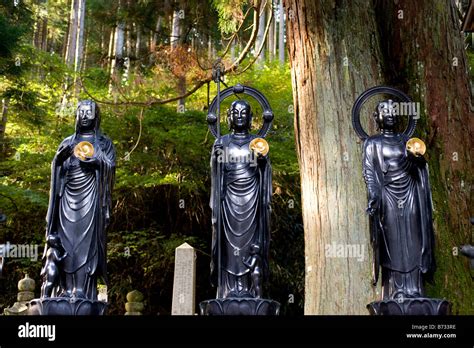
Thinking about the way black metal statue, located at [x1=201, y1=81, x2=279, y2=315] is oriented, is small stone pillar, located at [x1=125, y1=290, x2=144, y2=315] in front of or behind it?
behind

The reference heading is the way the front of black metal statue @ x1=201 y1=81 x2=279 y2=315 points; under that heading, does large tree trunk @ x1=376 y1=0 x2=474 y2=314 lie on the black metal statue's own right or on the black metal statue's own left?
on the black metal statue's own left

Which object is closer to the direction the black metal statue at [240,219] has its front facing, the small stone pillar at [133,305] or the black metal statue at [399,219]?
the black metal statue at [399,219]

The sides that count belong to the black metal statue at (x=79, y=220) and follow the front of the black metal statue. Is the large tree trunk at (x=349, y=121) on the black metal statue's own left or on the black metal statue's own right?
on the black metal statue's own left

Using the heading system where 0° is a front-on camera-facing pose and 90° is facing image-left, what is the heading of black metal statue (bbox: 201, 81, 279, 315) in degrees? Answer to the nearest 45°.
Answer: approximately 0°

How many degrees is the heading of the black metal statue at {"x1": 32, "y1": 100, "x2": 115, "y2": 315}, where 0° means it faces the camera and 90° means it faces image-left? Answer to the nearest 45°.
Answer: approximately 0°

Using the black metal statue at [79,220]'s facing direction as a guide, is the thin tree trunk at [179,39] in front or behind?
behind

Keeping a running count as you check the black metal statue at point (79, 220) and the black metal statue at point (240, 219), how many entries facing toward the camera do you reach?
2

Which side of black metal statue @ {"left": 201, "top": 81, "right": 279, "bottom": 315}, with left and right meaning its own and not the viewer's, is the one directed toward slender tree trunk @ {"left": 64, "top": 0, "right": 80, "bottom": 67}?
back

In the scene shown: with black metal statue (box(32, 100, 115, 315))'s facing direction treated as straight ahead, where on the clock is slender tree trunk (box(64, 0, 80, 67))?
The slender tree trunk is roughly at 6 o'clock from the black metal statue.
